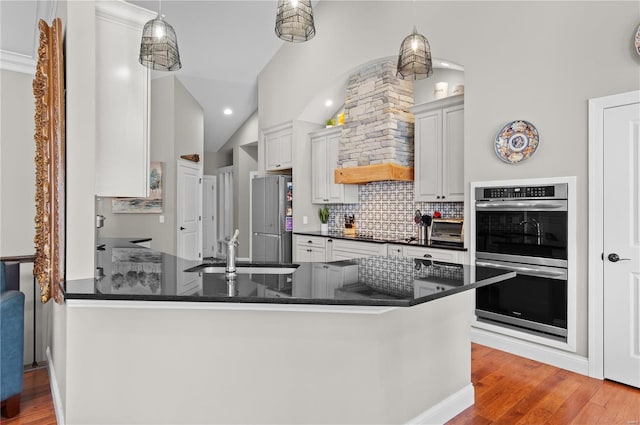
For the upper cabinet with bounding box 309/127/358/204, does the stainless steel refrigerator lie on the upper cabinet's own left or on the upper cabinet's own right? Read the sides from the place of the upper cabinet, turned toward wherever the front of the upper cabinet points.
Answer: on the upper cabinet's own right

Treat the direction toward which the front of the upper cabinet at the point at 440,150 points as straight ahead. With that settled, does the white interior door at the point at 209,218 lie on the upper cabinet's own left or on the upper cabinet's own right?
on the upper cabinet's own right

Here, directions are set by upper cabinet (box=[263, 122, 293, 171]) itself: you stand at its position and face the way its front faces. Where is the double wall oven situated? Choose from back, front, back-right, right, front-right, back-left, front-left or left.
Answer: left

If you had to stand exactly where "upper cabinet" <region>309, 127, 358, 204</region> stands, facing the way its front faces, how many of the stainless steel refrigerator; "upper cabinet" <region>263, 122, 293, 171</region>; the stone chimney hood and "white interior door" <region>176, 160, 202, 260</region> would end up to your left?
1

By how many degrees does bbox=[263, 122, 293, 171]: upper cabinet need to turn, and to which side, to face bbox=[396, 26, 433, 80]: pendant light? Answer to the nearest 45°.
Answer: approximately 45° to its left

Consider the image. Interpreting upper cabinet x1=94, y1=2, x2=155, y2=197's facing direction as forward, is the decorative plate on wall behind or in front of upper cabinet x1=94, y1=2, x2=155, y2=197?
in front

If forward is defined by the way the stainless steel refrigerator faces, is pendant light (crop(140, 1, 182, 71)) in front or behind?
in front

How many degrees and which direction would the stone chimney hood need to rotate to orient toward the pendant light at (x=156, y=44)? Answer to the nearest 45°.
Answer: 0° — it already faces it

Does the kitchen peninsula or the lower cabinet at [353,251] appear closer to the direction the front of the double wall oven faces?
the kitchen peninsula
